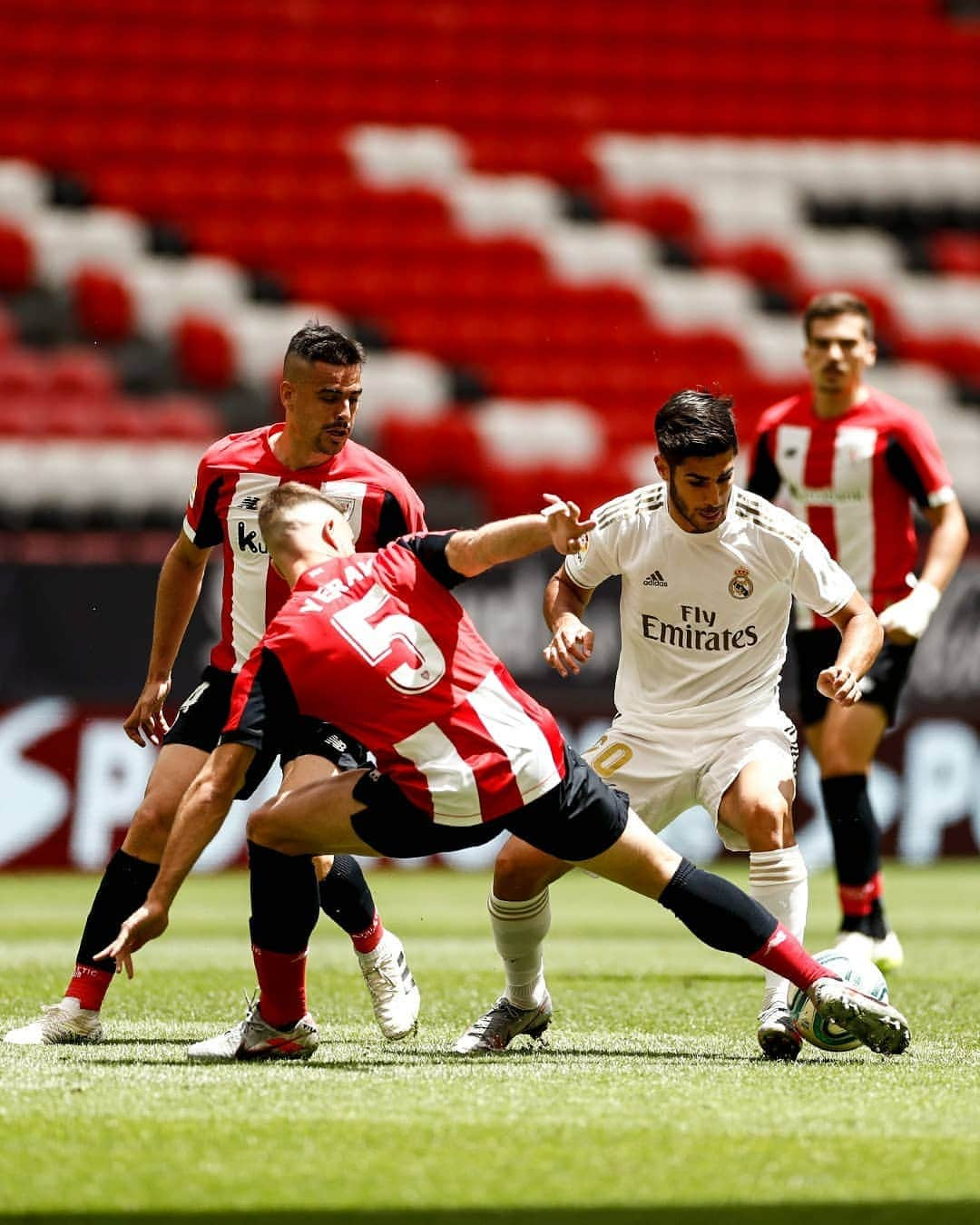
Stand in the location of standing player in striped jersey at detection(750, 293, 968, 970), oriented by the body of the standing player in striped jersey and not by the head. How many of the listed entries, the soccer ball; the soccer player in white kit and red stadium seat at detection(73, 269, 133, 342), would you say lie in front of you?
2

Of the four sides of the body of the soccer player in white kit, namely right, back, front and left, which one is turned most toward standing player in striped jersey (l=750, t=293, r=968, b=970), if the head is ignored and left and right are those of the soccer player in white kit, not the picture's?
back

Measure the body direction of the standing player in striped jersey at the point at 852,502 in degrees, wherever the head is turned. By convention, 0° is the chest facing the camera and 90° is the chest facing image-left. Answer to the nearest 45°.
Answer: approximately 0°

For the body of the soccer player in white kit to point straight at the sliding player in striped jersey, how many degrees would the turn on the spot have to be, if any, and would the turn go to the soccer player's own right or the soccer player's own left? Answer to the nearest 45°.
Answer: approximately 45° to the soccer player's own right

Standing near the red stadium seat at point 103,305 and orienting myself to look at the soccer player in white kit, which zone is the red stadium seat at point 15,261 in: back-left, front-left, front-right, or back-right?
back-right

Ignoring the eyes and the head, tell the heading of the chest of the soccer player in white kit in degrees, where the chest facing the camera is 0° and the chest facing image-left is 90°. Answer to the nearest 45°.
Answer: approximately 0°

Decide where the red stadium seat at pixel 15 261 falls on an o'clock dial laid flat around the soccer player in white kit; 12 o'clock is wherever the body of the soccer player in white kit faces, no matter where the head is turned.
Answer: The red stadium seat is roughly at 5 o'clock from the soccer player in white kit.

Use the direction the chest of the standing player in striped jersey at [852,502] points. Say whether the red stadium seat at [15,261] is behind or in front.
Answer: behind

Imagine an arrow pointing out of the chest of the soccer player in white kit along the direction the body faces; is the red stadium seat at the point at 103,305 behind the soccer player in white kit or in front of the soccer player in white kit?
behind

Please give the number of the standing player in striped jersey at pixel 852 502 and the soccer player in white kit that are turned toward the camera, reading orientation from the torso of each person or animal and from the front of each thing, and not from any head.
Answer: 2
